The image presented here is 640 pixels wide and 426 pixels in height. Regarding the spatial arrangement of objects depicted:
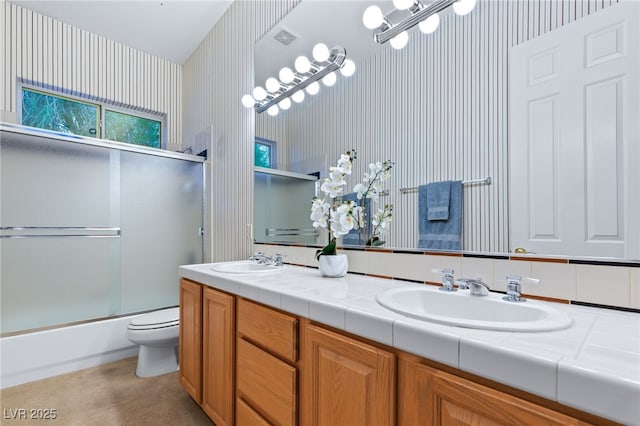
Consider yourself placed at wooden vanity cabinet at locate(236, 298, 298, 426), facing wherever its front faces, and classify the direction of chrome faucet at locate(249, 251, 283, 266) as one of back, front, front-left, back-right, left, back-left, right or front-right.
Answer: back-right

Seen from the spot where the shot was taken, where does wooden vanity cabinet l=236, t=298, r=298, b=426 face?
facing the viewer and to the left of the viewer

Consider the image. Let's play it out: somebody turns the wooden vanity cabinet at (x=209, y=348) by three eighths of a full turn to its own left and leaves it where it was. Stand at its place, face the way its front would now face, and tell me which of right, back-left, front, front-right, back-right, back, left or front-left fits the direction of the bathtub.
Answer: back-left

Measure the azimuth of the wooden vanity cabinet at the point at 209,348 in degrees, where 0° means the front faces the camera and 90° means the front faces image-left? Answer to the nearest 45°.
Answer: approximately 45°

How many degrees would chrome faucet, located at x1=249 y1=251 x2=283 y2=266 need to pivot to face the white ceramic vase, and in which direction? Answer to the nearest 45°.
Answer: approximately 90° to its left

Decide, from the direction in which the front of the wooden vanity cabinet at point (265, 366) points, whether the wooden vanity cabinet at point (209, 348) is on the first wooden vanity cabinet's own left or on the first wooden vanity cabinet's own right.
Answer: on the first wooden vanity cabinet's own right
